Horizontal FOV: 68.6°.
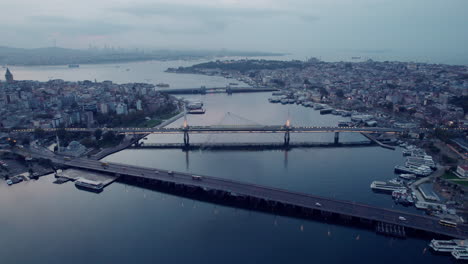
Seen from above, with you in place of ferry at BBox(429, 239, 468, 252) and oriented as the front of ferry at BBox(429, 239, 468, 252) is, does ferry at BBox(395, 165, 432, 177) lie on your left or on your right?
on your right

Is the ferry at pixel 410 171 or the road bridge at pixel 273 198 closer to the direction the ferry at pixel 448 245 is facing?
the road bridge

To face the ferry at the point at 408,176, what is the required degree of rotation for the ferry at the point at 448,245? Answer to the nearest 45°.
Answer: approximately 90° to its right

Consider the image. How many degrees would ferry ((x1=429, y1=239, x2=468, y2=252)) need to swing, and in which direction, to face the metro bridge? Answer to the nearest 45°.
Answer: approximately 45° to its right

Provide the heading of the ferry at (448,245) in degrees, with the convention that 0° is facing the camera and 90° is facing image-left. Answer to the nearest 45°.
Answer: approximately 90°

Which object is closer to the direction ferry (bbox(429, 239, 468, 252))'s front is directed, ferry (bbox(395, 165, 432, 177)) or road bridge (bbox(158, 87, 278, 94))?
the road bridge

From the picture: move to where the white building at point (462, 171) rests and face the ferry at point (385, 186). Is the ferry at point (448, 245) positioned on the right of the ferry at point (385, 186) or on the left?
left

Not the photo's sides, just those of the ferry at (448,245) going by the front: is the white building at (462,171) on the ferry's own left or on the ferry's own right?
on the ferry's own right

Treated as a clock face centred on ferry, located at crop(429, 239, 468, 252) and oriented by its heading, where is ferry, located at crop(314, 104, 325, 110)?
ferry, located at crop(314, 104, 325, 110) is roughly at 2 o'clock from ferry, located at crop(429, 239, 468, 252).

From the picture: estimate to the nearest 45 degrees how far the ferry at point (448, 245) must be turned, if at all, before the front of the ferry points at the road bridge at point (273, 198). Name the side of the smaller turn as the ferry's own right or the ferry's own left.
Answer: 0° — it already faces it

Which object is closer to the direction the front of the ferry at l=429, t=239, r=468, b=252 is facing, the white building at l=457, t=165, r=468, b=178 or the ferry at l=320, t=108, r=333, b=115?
the ferry

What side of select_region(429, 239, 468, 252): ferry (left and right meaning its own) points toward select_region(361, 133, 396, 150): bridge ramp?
right
